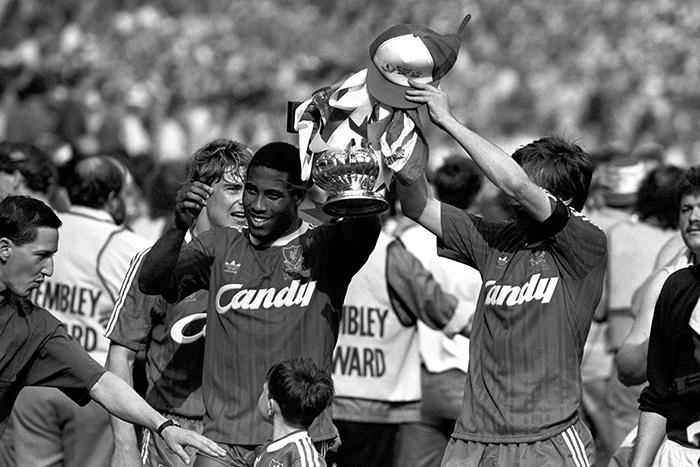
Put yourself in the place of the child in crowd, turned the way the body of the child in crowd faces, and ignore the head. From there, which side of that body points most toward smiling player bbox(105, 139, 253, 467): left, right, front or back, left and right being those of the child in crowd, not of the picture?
front

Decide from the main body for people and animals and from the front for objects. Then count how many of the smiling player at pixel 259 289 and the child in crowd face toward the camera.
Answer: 1

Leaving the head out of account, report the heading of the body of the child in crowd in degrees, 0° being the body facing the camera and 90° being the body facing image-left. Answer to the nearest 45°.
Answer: approximately 135°

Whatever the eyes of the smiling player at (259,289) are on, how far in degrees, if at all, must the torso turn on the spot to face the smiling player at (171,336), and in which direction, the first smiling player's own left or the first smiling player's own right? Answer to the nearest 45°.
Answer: approximately 135° to the first smiling player's own right

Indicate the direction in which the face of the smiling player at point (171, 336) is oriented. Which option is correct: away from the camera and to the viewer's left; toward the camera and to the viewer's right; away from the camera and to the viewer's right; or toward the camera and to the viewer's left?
toward the camera and to the viewer's right

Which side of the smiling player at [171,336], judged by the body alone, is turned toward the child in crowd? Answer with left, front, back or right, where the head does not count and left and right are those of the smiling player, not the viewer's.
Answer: front

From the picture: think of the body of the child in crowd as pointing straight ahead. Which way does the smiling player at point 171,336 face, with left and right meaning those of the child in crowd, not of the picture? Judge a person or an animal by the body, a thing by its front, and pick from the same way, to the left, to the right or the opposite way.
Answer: the opposite way

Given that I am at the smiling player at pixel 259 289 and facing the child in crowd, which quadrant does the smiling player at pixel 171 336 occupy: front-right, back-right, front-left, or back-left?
back-right

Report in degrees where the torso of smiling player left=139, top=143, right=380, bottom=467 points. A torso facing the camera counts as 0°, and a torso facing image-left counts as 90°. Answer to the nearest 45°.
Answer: approximately 0°

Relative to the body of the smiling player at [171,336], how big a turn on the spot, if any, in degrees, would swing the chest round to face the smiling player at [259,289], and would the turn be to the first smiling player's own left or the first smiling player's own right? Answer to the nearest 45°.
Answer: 0° — they already face them
